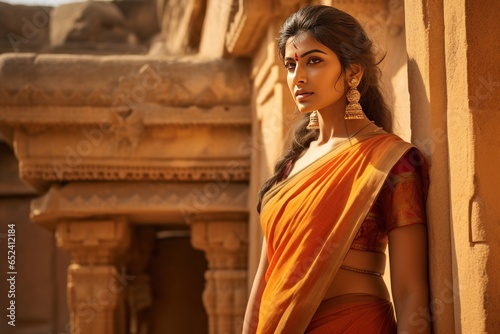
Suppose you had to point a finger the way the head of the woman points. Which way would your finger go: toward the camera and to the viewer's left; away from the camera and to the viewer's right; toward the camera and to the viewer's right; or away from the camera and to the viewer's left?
toward the camera and to the viewer's left

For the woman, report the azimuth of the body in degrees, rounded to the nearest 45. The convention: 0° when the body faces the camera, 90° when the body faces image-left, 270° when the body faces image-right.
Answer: approximately 45°
